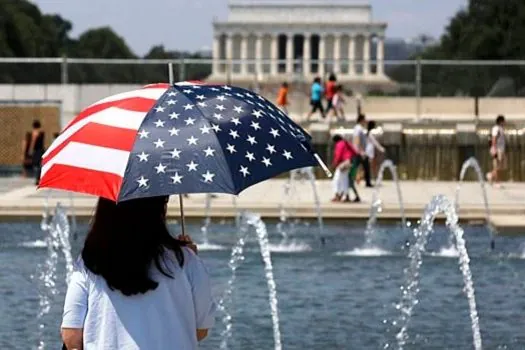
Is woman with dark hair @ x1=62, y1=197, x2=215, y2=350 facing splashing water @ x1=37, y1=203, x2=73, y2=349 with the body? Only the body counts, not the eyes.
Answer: yes

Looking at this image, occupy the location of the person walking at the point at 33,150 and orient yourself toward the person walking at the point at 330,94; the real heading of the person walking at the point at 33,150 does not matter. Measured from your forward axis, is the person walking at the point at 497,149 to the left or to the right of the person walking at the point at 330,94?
right

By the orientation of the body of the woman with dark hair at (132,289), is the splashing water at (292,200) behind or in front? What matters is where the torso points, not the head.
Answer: in front

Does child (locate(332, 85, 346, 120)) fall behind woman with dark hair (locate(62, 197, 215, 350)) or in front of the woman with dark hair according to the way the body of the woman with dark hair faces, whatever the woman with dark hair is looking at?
in front

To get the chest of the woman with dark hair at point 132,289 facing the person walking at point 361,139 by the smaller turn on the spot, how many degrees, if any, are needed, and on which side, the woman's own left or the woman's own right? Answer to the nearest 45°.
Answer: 0° — they already face them

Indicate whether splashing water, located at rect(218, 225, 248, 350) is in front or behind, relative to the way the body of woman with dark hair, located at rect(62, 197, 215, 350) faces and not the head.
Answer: in front

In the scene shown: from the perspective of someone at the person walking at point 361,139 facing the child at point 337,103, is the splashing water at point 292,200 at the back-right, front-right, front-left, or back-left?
back-left

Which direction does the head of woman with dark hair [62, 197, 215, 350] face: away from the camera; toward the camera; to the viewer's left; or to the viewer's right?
away from the camera

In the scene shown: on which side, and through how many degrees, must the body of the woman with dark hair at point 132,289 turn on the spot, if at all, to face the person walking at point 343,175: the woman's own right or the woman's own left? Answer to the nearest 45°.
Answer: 0° — they already face them

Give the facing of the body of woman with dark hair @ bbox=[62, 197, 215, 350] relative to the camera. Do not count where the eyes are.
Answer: away from the camera
